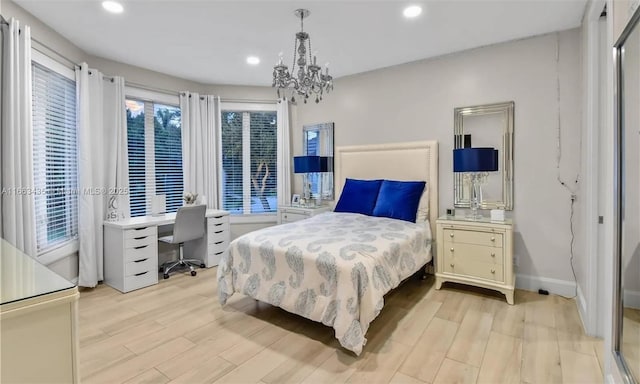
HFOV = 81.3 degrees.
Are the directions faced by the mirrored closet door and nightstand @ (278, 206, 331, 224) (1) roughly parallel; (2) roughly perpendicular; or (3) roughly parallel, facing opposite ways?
roughly perpendicular

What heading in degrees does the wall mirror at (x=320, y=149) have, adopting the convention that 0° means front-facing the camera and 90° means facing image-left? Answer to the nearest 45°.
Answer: approximately 45°

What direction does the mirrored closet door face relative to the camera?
to the viewer's left

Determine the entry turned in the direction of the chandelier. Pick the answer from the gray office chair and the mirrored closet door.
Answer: the mirrored closet door

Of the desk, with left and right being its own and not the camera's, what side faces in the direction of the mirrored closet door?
front

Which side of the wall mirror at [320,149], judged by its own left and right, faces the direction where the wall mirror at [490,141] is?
left

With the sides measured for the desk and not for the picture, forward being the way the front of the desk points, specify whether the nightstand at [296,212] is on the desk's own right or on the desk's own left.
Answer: on the desk's own left

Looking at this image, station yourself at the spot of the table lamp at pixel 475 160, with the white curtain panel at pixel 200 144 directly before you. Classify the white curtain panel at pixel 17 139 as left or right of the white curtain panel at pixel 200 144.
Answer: left

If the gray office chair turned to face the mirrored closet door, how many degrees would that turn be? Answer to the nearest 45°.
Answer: approximately 180°

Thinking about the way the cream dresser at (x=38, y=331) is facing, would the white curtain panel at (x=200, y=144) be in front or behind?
in front

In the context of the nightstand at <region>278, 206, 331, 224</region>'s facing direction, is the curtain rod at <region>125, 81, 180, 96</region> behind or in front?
in front

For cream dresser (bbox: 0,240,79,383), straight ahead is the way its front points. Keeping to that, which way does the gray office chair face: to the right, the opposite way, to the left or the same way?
to the left

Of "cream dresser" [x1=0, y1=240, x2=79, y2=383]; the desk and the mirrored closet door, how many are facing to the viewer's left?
1

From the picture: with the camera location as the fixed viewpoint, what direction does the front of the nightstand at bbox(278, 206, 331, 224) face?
facing the viewer and to the left of the viewer

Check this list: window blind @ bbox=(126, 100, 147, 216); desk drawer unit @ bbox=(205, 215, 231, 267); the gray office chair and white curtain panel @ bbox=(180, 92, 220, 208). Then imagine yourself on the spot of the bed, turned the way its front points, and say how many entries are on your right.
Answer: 4

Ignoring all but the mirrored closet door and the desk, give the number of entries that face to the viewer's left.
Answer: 1

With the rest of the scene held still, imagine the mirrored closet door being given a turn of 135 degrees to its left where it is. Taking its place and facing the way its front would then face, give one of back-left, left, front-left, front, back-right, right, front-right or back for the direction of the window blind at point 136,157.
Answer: back-right
